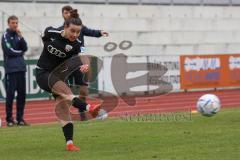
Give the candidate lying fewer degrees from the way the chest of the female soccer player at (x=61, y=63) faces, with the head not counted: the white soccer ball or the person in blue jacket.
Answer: the white soccer ball

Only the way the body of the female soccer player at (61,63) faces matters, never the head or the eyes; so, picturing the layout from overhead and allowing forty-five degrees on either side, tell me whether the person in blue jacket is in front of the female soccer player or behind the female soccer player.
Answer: behind

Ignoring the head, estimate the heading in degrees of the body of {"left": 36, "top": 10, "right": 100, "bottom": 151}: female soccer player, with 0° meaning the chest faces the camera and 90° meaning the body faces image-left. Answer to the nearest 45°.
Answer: approximately 315°

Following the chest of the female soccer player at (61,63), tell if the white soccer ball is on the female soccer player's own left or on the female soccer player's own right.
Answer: on the female soccer player's own left

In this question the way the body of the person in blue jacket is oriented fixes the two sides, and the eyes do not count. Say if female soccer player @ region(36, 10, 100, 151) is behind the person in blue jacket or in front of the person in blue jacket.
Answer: in front

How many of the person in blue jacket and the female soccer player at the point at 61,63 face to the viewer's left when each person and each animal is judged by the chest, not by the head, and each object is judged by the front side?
0

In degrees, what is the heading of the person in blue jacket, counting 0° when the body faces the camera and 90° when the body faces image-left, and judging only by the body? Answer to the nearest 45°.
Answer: approximately 315°
